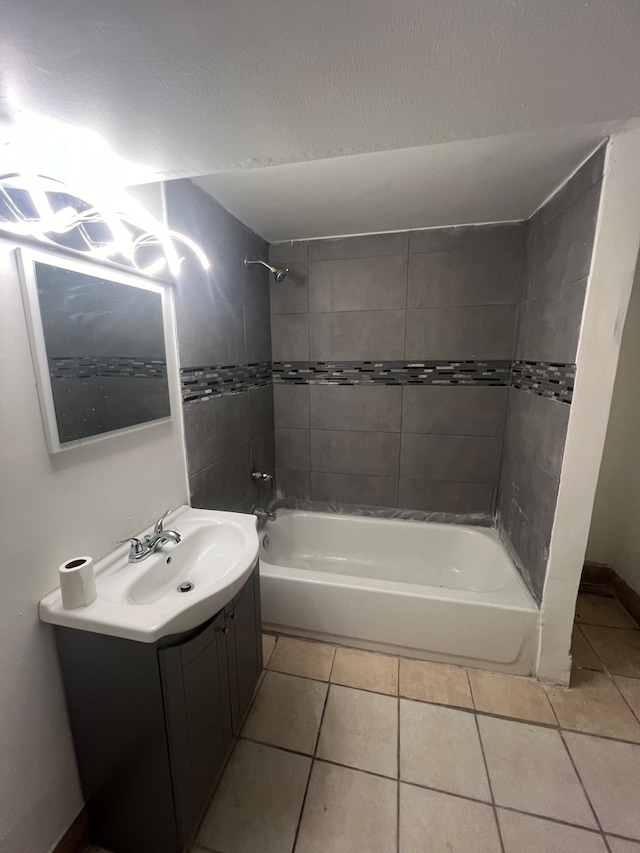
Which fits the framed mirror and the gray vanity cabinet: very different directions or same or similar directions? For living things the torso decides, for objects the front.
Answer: same or similar directions

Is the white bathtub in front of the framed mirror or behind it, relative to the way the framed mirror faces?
in front

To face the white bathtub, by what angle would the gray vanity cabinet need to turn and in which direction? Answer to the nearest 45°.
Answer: approximately 45° to its left

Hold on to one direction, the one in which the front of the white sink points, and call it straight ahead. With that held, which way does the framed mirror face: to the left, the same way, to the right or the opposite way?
the same way

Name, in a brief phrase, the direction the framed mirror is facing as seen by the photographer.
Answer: facing the viewer and to the right of the viewer

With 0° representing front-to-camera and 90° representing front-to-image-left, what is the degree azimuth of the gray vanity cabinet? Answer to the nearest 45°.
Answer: approximately 315°
